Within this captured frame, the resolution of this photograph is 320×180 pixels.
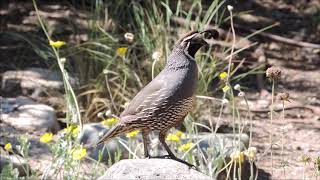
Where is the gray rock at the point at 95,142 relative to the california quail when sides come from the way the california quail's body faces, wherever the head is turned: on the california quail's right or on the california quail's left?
on the california quail's left

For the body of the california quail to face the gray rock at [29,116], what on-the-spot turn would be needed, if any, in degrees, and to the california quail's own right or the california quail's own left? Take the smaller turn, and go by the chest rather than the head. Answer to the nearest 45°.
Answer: approximately 135° to the california quail's own left

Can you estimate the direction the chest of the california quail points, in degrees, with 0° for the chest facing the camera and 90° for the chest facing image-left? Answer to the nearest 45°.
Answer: approximately 270°

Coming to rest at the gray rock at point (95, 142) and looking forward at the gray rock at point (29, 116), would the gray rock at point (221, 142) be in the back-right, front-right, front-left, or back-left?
back-right
